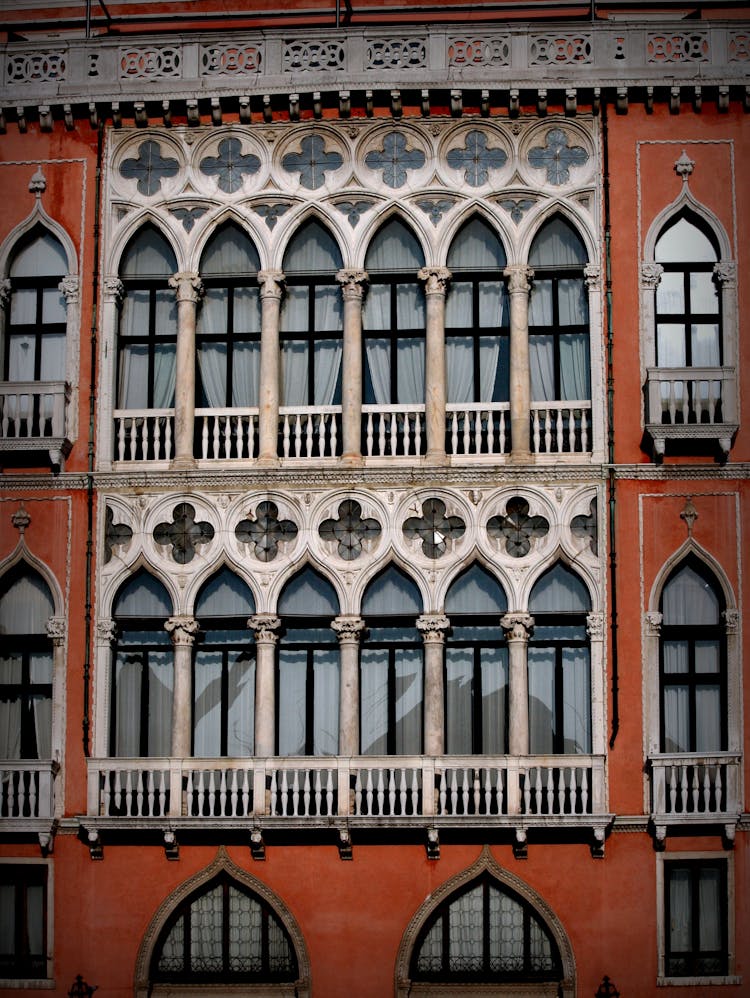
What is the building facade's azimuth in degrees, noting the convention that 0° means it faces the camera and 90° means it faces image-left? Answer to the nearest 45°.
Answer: approximately 0°
